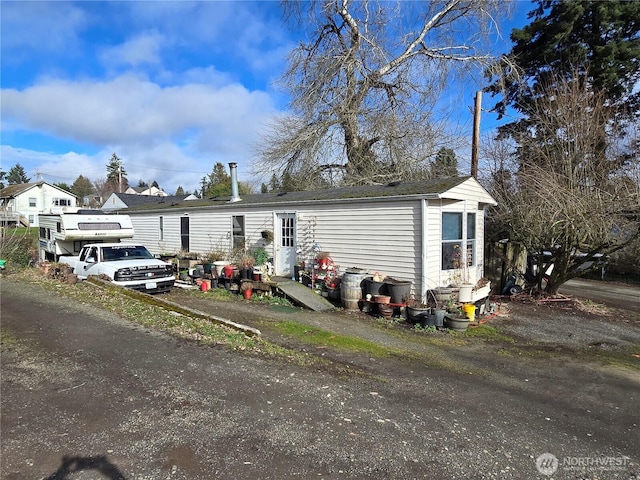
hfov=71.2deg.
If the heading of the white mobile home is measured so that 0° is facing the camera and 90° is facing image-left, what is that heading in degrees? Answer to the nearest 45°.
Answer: approximately 45°

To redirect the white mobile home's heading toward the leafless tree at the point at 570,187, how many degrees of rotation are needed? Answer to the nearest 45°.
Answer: approximately 135° to its left

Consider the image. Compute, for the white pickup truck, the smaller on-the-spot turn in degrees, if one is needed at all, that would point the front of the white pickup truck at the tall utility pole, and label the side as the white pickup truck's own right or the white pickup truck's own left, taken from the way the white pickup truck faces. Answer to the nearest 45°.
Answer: approximately 45° to the white pickup truck's own left

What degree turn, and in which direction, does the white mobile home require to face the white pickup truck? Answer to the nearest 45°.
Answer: approximately 45° to its right

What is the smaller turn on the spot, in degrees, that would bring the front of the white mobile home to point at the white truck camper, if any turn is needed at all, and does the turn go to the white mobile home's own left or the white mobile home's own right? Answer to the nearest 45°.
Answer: approximately 45° to the white mobile home's own right

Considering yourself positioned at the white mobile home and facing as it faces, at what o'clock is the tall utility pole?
The tall utility pole is roughly at 6 o'clock from the white mobile home.

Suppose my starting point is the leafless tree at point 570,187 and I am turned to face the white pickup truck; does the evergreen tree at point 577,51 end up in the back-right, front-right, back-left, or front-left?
back-right

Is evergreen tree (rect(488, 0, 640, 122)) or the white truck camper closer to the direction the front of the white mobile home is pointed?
the white truck camper
